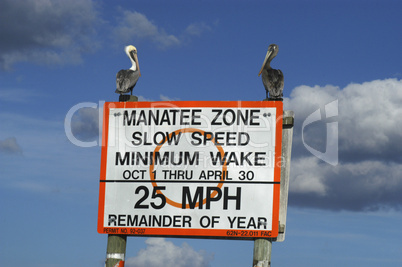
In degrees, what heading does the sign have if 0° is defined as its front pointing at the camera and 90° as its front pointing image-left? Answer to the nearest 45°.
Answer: approximately 0°
